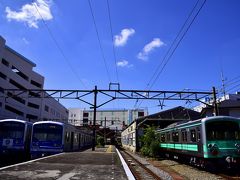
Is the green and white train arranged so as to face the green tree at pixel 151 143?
no

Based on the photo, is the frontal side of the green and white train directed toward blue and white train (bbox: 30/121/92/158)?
no

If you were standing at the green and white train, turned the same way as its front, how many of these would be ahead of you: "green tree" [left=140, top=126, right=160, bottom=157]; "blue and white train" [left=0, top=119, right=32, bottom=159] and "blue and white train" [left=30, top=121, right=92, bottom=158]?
0

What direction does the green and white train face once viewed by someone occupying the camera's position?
facing the viewer and to the right of the viewer

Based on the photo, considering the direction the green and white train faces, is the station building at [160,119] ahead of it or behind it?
behind

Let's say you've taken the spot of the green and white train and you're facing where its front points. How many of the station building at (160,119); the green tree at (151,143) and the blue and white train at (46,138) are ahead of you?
0

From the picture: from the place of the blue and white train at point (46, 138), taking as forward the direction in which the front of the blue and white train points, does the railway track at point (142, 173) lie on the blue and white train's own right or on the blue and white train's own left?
on the blue and white train's own left

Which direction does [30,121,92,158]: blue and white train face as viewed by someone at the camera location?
facing the viewer and to the left of the viewer

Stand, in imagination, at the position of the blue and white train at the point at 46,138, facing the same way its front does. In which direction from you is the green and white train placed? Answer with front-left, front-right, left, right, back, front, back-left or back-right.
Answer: left

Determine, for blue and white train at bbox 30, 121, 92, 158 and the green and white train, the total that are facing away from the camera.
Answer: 0
